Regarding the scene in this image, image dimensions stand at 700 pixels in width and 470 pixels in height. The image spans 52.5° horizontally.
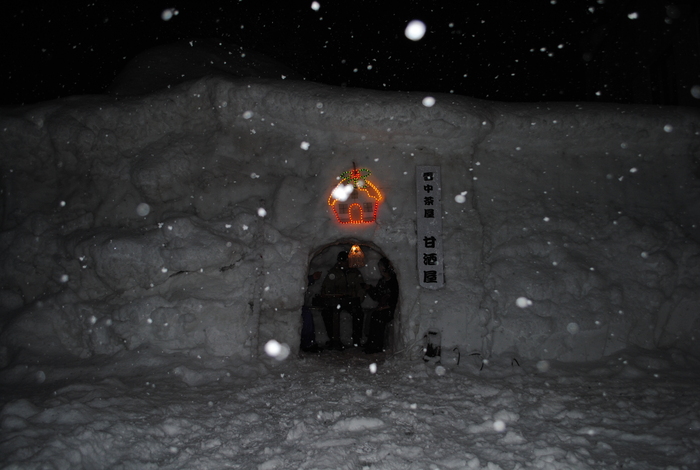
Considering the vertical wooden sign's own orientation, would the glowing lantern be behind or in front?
behind

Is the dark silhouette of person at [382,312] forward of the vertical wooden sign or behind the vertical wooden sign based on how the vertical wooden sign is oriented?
behind

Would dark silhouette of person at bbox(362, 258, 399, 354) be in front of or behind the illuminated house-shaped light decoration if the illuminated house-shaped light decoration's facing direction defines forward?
behind

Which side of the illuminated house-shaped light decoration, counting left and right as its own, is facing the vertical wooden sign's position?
left

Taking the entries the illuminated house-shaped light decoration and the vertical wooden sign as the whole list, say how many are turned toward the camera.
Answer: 2

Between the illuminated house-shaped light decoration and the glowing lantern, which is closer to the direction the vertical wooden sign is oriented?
the illuminated house-shaped light decoration

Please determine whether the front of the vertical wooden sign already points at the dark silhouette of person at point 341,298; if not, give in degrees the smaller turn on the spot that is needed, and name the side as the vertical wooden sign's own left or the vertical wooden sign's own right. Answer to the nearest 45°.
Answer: approximately 135° to the vertical wooden sign's own right
